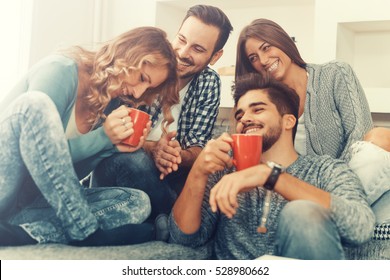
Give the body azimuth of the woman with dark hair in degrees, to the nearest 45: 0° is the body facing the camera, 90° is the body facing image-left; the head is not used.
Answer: approximately 45°
